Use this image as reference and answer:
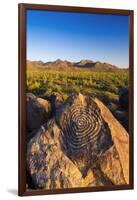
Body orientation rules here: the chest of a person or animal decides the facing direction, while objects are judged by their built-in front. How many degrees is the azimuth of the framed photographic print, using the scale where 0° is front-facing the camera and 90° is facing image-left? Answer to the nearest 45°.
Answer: approximately 315°
